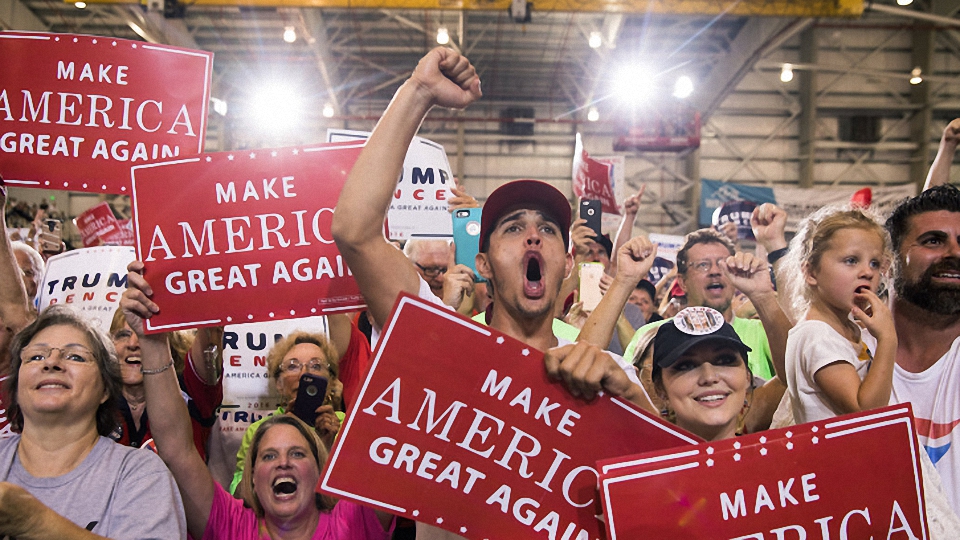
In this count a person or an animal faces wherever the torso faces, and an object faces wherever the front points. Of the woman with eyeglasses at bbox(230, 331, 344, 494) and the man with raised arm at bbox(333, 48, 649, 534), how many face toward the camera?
2

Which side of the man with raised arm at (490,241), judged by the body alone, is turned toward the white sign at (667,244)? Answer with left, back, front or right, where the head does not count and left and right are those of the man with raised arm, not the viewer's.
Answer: back

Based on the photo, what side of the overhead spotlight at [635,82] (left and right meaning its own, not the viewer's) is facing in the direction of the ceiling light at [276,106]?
right

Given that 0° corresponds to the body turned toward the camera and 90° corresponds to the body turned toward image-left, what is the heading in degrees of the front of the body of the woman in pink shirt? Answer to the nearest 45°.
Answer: approximately 0°

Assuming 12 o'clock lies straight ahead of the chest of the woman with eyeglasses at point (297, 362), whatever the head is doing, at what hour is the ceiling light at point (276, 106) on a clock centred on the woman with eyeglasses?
The ceiling light is roughly at 6 o'clock from the woman with eyeglasses.

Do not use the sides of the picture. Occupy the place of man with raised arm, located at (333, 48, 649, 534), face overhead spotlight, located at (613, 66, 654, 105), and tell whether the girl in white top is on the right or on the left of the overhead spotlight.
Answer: right

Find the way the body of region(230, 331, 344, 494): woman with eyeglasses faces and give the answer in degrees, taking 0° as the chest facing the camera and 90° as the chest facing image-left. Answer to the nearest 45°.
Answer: approximately 0°
